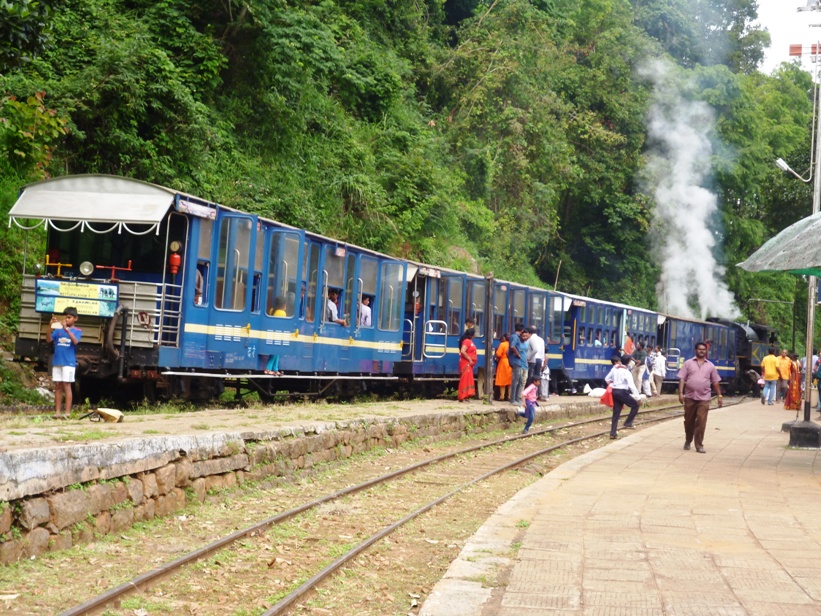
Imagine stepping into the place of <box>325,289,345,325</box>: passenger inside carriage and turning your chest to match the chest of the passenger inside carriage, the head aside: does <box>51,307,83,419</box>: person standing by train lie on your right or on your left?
on your right

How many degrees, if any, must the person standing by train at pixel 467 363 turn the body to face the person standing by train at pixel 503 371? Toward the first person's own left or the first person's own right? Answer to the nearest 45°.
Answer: approximately 45° to the first person's own left

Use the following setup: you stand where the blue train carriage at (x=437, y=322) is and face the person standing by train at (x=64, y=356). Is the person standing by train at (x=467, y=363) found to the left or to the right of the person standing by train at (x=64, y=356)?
left

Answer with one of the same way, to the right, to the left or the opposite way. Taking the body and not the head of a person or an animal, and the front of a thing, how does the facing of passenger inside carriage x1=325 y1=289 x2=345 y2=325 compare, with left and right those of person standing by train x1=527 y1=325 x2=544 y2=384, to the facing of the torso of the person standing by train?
the opposite way

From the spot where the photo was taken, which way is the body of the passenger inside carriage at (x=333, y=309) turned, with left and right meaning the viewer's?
facing the viewer and to the right of the viewer

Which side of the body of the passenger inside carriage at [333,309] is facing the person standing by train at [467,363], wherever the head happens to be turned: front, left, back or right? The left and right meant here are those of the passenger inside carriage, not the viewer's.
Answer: left
